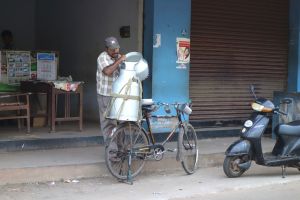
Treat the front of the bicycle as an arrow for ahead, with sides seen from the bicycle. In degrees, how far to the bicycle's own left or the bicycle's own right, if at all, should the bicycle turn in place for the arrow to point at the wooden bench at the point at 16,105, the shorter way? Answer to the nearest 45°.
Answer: approximately 90° to the bicycle's own left

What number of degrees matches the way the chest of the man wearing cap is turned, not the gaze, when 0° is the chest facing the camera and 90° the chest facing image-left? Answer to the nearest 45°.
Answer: approximately 315°

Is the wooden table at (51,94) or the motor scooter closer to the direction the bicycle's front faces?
the motor scooter

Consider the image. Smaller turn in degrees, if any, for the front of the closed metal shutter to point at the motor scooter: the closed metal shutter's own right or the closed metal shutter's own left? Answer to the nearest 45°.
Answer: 0° — it already faces it

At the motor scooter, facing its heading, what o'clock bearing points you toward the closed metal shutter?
The closed metal shutter is roughly at 4 o'clock from the motor scooter.

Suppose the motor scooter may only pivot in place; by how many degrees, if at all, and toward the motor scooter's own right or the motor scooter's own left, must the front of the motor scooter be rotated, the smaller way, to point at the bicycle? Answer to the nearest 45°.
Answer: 0° — it already faces it

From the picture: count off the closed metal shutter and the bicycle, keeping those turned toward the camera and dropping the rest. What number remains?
1

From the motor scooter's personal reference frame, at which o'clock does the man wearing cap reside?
The man wearing cap is roughly at 1 o'clock from the motor scooter.

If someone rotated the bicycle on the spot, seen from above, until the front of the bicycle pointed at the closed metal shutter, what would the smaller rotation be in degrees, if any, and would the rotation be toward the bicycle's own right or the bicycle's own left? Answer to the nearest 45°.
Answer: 0° — it already faces it

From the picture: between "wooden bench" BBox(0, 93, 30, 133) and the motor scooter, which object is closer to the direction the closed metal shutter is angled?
the motor scooter

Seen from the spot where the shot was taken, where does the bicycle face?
facing away from the viewer and to the right of the viewer

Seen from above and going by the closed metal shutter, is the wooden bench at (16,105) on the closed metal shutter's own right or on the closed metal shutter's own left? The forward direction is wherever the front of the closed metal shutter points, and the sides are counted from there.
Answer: on the closed metal shutter's own right

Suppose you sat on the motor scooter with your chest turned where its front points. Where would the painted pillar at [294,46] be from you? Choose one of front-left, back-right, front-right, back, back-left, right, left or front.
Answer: back-right

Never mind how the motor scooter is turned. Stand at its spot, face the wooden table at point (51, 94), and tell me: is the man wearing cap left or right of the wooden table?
left

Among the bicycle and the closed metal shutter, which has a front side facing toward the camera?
the closed metal shutter

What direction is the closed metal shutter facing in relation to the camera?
toward the camera

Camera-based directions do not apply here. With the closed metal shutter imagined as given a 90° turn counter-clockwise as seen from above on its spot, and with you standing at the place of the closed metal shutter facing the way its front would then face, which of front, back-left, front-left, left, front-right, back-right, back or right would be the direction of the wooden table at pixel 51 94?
back-right

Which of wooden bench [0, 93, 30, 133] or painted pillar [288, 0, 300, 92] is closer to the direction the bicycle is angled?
the painted pillar

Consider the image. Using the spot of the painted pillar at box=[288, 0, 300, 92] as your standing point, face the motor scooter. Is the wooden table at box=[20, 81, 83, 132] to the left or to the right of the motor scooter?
right
